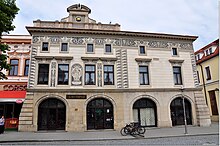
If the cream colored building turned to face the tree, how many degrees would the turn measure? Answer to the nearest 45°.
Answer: approximately 45° to its right

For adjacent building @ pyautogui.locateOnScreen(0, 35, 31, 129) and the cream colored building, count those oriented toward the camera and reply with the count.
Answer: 2

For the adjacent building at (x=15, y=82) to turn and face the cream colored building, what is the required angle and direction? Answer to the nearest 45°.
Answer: approximately 45° to its left

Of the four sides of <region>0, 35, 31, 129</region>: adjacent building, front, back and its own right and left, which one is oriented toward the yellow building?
left

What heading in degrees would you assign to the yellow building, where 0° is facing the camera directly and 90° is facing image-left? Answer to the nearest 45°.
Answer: approximately 45°
